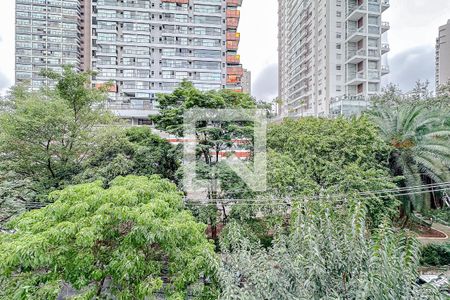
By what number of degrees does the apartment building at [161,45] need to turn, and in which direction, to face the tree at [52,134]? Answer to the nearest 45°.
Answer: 0° — it already faces it

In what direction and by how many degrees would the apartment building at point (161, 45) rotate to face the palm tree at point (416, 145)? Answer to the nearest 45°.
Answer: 0° — it already faces it

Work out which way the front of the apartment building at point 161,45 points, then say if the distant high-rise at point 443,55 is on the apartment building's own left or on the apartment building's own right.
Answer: on the apartment building's own left

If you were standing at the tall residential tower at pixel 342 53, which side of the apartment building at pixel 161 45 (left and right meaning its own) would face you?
left

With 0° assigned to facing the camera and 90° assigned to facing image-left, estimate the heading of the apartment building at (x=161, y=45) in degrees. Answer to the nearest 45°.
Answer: approximately 0°

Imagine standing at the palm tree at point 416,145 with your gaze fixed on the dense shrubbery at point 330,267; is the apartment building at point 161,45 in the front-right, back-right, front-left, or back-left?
back-right

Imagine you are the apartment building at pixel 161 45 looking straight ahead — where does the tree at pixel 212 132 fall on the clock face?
The tree is roughly at 12 o'clock from the apartment building.

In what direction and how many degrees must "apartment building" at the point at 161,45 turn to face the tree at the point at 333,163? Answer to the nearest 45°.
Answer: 0° — it already faces it
